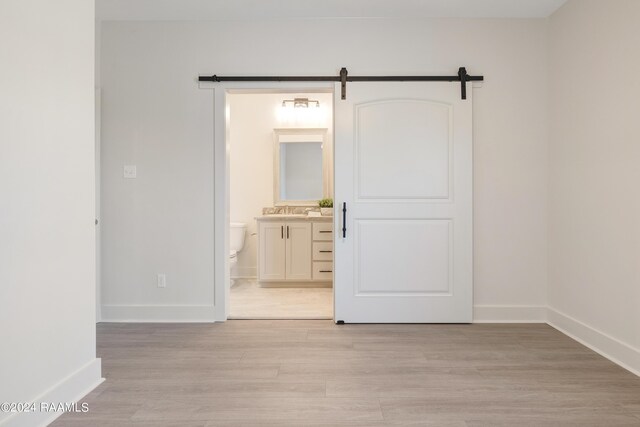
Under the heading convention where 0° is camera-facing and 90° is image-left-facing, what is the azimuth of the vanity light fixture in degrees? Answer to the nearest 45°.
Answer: approximately 0°

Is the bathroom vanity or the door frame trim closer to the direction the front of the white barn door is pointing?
the door frame trim

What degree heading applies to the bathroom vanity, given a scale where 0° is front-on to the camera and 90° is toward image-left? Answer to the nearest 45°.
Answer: approximately 0°

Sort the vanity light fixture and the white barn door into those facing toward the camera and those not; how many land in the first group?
2
